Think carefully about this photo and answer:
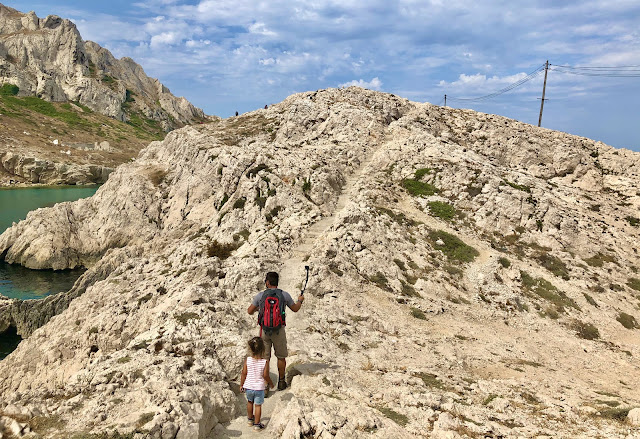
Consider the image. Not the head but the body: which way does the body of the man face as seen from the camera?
away from the camera
